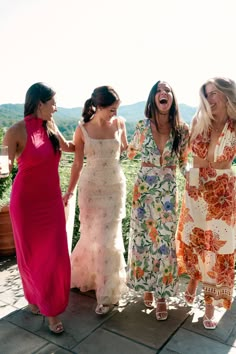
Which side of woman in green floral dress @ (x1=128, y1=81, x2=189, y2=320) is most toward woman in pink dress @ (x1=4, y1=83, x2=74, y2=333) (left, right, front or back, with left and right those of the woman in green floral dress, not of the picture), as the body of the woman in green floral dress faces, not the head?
right

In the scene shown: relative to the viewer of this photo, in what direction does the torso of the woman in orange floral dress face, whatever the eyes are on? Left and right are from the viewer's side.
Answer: facing the viewer

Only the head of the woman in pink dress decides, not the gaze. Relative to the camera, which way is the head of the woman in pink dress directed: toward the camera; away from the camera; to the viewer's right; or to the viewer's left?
to the viewer's right

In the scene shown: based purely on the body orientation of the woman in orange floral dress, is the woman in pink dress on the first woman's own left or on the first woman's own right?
on the first woman's own right

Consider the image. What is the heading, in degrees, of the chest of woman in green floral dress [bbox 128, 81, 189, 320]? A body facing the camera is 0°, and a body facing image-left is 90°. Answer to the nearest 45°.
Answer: approximately 0°

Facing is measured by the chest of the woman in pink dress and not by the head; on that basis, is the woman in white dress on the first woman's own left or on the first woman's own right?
on the first woman's own left

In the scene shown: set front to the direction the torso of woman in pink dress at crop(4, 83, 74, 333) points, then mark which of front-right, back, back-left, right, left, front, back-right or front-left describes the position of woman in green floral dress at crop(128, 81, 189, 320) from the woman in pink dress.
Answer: front-left

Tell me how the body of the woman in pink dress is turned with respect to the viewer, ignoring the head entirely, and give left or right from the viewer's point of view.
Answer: facing the viewer and to the right of the viewer

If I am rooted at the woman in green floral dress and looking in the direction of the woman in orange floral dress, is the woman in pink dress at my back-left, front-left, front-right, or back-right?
back-right

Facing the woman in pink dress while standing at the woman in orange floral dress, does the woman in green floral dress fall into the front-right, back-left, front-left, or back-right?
front-right

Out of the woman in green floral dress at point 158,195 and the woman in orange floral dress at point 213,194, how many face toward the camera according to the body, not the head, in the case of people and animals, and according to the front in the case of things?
2

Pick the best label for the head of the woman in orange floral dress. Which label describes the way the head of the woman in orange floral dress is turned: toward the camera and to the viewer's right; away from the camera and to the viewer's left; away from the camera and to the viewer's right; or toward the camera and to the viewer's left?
toward the camera and to the viewer's left

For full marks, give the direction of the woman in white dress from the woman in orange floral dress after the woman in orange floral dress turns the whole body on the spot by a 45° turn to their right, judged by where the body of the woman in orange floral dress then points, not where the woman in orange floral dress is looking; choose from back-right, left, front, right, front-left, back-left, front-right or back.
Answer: front-right

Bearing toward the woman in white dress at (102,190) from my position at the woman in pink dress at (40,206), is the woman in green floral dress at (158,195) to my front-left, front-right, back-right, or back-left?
front-right
